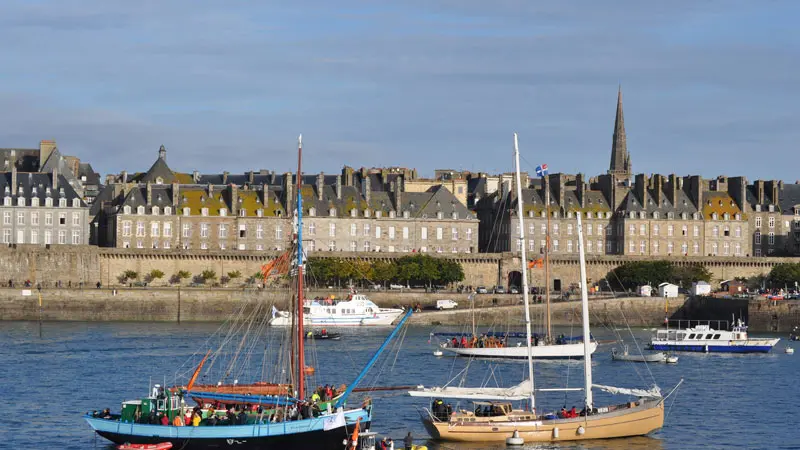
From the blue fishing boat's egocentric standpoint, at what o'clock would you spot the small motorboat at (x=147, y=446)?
The small motorboat is roughly at 6 o'clock from the blue fishing boat.

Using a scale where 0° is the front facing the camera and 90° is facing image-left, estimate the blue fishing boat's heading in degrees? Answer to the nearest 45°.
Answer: approximately 270°

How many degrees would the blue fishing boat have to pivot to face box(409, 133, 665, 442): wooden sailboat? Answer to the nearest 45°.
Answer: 0° — it already faces it

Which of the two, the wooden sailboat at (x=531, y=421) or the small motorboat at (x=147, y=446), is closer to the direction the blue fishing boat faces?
the wooden sailboat
